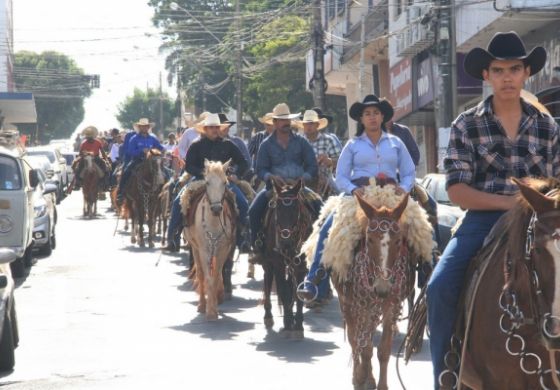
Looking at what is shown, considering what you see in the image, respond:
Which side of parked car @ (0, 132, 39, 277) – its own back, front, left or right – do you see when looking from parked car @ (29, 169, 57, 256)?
back

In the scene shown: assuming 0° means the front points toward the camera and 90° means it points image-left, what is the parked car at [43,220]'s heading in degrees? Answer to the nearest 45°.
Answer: approximately 0°

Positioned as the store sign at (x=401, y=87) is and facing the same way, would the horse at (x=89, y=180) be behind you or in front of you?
in front

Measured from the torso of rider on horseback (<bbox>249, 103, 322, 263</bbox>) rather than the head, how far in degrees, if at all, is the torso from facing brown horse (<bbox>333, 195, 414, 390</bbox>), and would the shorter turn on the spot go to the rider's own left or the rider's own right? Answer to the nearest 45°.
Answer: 0° — they already face it

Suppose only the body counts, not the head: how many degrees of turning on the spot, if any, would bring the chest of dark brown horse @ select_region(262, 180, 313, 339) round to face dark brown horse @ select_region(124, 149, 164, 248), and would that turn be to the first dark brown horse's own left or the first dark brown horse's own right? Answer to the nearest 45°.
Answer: approximately 180°

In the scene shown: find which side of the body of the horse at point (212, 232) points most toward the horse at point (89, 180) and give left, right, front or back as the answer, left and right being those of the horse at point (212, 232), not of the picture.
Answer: back

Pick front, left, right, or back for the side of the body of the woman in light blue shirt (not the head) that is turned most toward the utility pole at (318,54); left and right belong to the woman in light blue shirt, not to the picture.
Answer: back

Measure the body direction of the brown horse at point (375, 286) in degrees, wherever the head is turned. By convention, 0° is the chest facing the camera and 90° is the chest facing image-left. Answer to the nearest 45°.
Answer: approximately 0°

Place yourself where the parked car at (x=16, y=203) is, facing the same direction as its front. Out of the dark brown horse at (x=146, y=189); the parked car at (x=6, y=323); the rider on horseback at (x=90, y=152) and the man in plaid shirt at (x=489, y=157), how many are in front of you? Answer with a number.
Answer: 2
